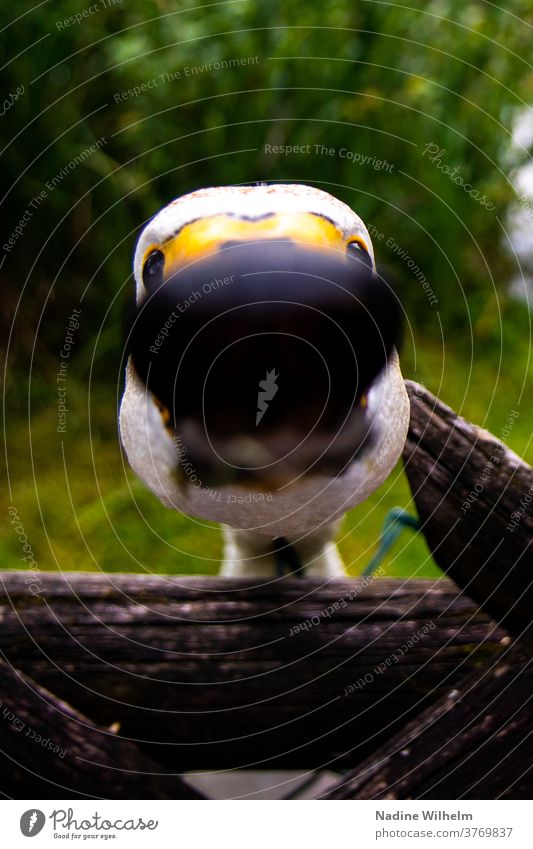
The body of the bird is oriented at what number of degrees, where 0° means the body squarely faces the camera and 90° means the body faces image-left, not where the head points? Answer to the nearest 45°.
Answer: approximately 0°
